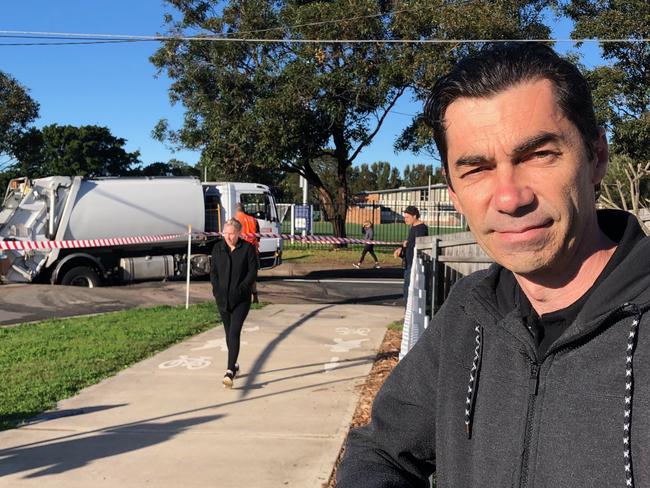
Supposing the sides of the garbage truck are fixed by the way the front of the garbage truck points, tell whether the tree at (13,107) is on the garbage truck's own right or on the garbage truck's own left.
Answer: on the garbage truck's own left

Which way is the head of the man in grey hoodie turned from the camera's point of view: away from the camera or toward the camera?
toward the camera

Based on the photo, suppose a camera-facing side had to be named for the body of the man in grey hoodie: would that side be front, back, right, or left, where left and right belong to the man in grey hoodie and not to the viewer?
front

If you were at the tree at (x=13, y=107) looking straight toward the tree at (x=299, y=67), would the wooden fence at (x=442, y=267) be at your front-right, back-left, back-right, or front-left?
front-right

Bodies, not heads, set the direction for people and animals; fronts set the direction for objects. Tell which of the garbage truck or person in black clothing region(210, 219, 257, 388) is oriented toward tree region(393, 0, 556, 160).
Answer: the garbage truck

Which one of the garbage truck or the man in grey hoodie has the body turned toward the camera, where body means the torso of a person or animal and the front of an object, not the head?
the man in grey hoodie

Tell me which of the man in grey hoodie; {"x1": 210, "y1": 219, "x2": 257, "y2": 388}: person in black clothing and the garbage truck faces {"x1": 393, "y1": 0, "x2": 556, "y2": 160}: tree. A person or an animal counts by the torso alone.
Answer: the garbage truck

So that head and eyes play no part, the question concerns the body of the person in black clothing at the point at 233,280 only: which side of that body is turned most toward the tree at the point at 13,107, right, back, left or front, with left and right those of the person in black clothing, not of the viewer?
back

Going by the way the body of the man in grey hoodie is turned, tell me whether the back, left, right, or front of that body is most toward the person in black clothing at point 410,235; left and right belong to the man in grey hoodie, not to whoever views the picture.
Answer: back

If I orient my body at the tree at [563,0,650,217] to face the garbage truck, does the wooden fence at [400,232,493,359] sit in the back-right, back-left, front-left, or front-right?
front-left

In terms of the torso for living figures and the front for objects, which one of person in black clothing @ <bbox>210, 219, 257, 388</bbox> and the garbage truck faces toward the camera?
the person in black clothing

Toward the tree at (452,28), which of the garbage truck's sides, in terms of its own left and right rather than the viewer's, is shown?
front

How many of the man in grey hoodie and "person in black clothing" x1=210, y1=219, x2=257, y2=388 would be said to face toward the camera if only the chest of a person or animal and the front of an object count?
2

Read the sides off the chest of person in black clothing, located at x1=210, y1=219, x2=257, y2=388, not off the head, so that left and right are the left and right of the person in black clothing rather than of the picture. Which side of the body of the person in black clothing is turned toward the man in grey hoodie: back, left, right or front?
front

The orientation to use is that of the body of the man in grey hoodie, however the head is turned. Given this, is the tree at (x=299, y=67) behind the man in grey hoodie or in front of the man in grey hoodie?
behind

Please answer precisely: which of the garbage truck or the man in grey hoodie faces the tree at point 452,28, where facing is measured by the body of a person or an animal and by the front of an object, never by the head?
the garbage truck

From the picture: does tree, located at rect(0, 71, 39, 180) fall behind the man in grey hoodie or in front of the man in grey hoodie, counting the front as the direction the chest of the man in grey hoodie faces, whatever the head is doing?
behind

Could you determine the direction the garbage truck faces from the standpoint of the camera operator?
facing to the right of the viewer
